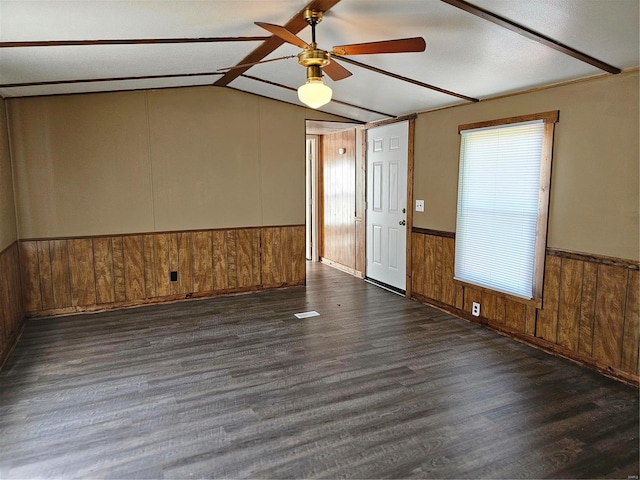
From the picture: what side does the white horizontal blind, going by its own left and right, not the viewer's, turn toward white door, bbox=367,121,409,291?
right

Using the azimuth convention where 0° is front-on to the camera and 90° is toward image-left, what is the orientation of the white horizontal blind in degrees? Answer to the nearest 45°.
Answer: approximately 45°

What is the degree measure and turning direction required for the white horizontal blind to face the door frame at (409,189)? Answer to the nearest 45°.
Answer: approximately 90° to its right

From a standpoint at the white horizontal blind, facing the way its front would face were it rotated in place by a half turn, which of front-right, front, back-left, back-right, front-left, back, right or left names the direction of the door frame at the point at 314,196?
left

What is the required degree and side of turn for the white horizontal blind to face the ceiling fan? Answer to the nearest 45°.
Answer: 0° — it already faces it

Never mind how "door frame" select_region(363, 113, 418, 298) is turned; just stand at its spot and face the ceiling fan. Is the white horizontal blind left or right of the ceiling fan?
left

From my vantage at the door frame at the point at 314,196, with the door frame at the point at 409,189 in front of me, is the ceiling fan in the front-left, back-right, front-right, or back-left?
front-right
